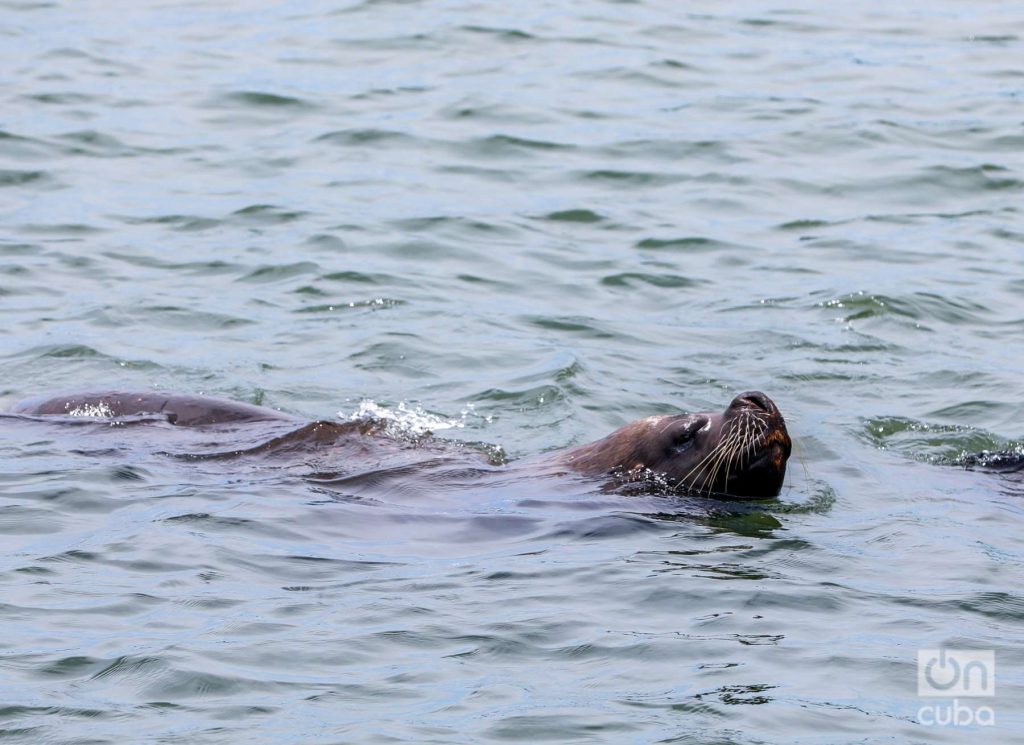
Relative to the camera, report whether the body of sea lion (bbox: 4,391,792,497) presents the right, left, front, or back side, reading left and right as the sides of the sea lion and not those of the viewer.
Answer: right
